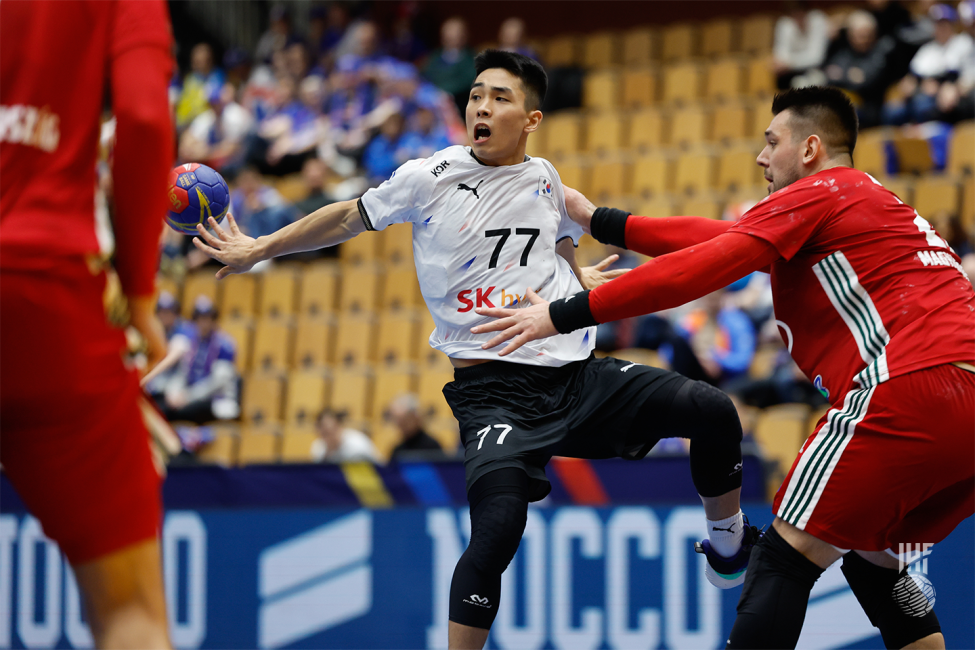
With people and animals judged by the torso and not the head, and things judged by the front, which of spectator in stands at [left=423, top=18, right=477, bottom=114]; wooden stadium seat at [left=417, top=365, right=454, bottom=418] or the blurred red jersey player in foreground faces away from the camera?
the blurred red jersey player in foreground

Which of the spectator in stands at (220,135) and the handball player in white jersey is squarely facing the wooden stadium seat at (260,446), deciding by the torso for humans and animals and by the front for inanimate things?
the spectator in stands

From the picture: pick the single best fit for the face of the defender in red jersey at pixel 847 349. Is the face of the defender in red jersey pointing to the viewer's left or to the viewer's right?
to the viewer's left

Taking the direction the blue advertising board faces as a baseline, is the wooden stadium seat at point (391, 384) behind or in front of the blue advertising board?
behind

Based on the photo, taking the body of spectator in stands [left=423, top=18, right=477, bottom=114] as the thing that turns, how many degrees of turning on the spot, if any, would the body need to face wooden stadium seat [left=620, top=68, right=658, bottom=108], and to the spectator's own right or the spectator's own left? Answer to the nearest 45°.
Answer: approximately 90° to the spectator's own left

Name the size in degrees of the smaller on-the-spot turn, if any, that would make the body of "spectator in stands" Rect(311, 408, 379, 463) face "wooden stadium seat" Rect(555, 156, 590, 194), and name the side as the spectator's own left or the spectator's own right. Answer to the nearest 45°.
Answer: approximately 180°

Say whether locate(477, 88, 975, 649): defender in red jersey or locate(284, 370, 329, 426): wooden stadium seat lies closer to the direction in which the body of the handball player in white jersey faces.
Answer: the defender in red jersey

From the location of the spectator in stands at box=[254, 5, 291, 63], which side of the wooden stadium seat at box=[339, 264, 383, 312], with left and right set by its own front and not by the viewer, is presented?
back

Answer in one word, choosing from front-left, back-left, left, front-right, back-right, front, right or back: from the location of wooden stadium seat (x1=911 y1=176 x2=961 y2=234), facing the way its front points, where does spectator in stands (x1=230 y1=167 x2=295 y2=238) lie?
right

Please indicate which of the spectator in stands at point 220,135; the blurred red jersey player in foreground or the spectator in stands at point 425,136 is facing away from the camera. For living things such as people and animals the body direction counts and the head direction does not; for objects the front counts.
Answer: the blurred red jersey player in foreground

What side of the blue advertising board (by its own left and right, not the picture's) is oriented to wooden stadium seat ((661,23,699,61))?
back

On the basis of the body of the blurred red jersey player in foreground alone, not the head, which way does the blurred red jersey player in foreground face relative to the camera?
away from the camera

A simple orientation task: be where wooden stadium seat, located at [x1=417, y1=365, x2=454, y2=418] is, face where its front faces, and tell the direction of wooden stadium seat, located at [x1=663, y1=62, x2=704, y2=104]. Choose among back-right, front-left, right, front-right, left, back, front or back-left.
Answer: back-left

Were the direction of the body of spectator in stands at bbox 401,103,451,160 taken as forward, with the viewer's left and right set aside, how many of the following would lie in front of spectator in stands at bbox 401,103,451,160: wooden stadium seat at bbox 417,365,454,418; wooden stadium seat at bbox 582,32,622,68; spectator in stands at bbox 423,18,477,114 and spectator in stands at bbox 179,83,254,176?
1

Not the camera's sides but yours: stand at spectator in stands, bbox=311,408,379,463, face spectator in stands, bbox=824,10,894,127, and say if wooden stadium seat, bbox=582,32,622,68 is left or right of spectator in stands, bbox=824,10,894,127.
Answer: left

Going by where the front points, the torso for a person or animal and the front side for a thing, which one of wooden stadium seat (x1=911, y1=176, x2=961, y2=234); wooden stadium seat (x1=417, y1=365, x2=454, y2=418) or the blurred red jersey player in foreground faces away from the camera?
the blurred red jersey player in foreground

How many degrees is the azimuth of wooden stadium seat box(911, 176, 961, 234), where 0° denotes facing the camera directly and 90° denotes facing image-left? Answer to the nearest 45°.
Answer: approximately 0°

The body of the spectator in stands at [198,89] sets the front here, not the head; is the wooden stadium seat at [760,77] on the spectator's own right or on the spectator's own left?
on the spectator's own left
